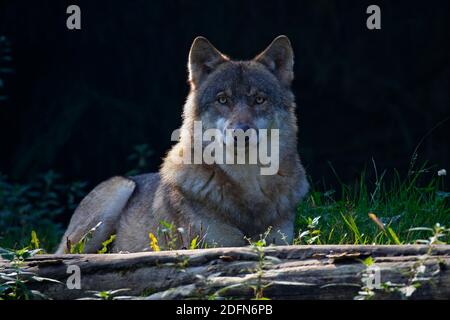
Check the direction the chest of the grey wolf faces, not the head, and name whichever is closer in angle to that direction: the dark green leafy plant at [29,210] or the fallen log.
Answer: the fallen log

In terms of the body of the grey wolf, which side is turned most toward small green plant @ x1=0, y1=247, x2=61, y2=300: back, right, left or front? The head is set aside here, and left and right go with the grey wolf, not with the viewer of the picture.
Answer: right

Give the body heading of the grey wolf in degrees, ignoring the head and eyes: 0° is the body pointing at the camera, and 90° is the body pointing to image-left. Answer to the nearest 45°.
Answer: approximately 315°

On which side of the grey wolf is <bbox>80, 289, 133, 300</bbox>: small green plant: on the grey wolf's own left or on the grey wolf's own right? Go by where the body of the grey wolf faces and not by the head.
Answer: on the grey wolf's own right

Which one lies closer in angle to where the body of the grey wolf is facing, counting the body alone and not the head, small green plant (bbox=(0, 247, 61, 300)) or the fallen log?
the fallen log
